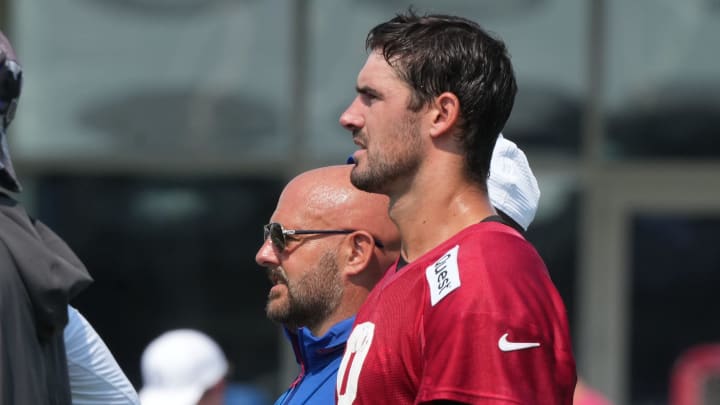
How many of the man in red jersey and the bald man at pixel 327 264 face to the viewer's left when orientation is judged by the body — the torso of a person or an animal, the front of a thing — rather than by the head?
2

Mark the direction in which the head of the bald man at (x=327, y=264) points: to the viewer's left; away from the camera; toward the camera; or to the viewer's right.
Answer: to the viewer's left

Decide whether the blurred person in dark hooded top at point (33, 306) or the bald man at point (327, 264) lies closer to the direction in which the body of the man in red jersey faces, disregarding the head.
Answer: the blurred person in dark hooded top

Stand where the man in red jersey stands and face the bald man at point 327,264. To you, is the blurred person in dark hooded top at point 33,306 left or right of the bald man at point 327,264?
left

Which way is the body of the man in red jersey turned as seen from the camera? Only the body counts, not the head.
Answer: to the viewer's left

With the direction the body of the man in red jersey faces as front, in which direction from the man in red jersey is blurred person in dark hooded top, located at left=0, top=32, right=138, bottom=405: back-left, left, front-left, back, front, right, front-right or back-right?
front

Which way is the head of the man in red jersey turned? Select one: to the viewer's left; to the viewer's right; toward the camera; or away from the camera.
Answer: to the viewer's left
